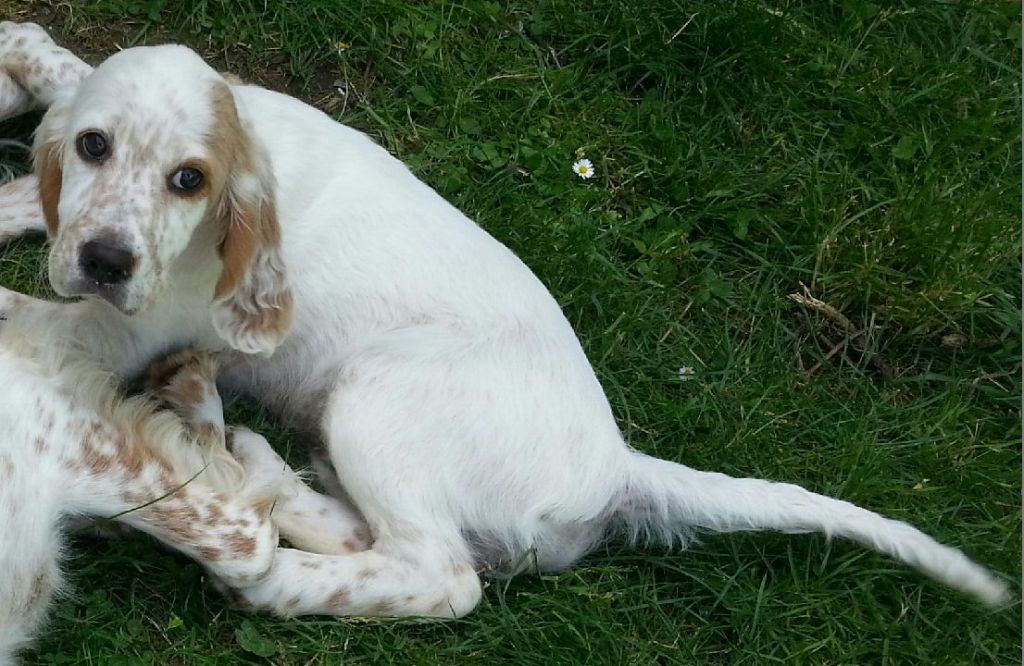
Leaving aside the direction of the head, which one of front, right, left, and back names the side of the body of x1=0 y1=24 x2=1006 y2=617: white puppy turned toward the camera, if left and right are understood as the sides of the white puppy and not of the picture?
left

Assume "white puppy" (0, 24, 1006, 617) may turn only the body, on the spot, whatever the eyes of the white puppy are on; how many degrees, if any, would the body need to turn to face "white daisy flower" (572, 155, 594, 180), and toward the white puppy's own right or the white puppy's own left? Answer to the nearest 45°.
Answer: approximately 90° to the white puppy's own right
